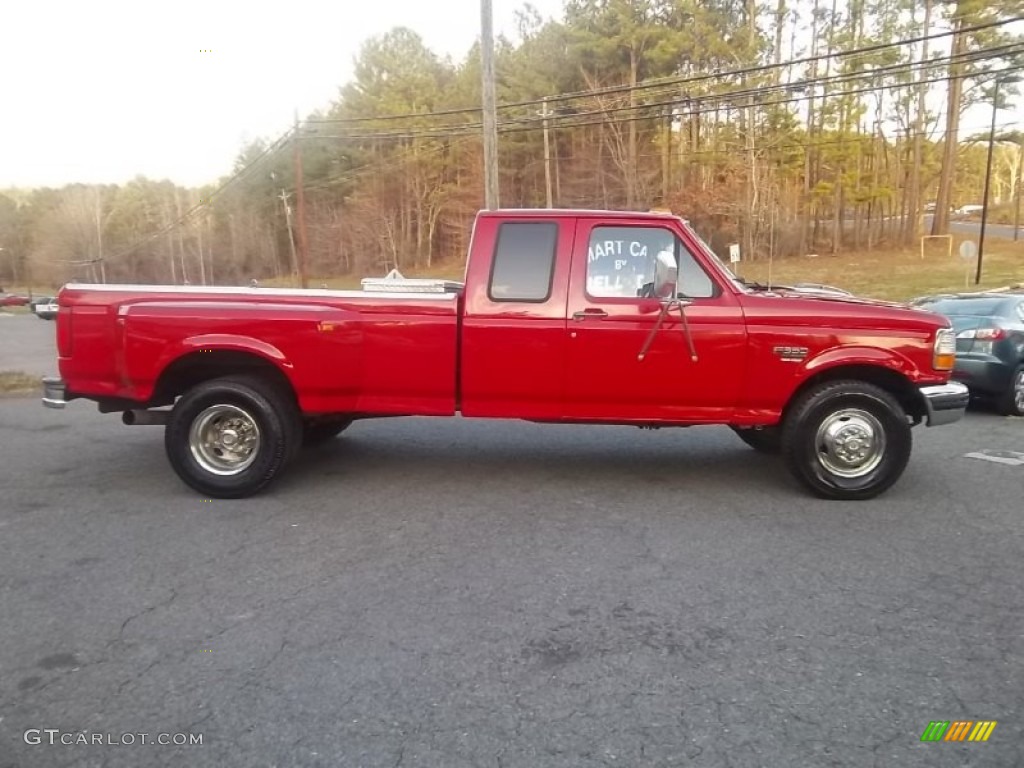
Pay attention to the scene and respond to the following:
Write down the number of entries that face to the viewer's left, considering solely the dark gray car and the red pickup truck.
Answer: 0

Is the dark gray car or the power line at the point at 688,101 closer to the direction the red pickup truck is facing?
the dark gray car

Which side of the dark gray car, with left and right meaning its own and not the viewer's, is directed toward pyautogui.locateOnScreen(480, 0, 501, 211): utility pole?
left

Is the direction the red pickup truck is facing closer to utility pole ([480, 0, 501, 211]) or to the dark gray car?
the dark gray car

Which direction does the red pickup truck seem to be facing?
to the viewer's right

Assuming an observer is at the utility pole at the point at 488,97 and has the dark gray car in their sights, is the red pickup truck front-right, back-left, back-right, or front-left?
front-right

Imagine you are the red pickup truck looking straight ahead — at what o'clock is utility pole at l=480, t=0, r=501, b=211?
The utility pole is roughly at 9 o'clock from the red pickup truck.

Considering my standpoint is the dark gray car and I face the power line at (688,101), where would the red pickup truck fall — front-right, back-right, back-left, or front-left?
back-left

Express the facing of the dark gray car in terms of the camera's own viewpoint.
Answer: facing away from the viewer and to the right of the viewer

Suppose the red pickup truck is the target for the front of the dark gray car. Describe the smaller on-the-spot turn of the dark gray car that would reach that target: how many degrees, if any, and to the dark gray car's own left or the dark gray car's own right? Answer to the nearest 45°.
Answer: approximately 180°

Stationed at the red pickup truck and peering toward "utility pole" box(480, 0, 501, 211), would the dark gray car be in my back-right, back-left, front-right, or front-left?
front-right

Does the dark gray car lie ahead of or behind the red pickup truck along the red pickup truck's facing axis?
ahead
